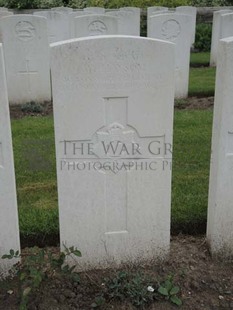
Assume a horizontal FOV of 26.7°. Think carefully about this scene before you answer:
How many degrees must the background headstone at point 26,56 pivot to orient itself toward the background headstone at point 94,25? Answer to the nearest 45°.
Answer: approximately 135° to its left

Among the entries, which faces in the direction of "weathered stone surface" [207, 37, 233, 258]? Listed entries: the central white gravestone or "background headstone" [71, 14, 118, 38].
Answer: the background headstone

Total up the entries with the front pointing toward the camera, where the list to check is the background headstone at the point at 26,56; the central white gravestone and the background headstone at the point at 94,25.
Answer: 3

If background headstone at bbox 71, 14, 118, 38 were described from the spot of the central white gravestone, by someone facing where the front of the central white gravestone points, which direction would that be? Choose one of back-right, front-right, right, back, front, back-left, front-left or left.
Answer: back

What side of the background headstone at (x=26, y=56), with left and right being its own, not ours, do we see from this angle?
front

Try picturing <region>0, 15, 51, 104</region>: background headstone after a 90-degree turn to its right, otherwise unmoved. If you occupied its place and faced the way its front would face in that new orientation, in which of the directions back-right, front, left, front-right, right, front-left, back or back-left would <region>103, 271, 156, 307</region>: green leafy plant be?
left

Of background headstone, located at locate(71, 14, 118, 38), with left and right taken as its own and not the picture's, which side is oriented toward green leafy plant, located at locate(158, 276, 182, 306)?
front

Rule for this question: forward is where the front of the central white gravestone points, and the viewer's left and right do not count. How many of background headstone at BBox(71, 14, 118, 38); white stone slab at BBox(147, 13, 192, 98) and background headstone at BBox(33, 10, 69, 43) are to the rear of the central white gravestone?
3

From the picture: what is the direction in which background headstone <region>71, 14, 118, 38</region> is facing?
toward the camera

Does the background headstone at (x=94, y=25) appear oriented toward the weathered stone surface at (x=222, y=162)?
yes

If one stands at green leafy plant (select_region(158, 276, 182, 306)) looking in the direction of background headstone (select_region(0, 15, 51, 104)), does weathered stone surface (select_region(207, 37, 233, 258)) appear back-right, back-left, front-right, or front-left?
front-right

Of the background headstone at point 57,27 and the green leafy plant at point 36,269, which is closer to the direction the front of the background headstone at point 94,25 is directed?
the green leafy plant

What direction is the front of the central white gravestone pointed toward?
toward the camera

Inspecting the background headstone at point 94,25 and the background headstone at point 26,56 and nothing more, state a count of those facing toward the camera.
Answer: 2
